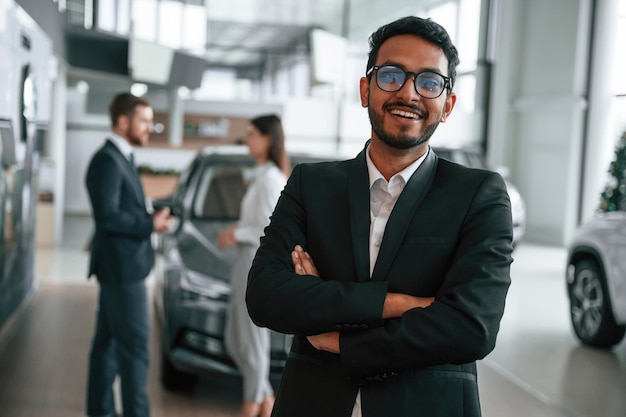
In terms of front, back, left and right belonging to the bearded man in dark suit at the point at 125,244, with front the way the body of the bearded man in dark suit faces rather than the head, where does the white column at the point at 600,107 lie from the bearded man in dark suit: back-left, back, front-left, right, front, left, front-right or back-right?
front-left

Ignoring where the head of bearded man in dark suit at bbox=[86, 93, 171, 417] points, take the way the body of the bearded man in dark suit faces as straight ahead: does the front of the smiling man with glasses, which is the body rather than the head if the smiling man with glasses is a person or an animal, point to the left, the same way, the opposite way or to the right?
to the right

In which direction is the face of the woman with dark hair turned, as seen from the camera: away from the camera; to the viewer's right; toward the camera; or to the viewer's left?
to the viewer's left

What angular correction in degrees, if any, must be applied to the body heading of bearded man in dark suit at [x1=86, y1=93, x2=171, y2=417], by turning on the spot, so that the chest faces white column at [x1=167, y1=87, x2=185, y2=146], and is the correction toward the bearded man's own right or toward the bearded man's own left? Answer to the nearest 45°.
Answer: approximately 90° to the bearded man's own left

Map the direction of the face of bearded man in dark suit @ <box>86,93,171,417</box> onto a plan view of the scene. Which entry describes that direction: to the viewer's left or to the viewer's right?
to the viewer's right

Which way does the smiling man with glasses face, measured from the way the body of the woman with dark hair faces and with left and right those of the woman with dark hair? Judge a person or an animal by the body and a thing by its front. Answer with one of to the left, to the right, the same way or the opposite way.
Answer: to the left

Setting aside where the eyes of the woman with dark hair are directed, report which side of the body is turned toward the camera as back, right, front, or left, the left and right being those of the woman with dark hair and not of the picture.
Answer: left

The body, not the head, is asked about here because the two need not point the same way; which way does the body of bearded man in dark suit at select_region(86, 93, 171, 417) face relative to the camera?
to the viewer's right
